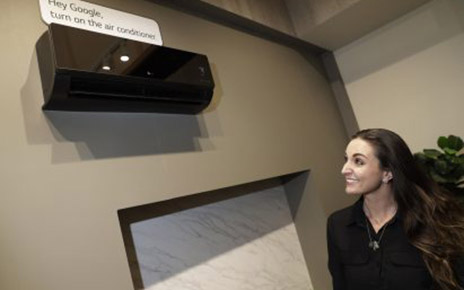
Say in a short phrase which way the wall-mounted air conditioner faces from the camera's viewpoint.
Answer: facing the viewer and to the right of the viewer

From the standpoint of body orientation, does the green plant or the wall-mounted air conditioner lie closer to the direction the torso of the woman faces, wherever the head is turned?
the wall-mounted air conditioner

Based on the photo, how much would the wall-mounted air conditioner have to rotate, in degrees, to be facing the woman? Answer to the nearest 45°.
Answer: approximately 45° to its left

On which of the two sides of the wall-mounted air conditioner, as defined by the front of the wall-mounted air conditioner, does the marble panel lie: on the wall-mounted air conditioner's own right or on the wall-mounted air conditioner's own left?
on the wall-mounted air conditioner's own left

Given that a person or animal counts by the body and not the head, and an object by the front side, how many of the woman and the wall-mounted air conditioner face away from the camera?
0

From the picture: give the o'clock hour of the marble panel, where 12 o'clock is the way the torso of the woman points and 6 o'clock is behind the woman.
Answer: The marble panel is roughly at 2 o'clock from the woman.

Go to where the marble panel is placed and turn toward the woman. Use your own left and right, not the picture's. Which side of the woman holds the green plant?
left

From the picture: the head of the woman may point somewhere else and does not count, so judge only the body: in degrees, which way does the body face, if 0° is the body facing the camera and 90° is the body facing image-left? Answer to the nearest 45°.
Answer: approximately 45°

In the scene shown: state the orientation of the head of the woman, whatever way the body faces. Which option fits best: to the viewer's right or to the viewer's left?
to the viewer's left

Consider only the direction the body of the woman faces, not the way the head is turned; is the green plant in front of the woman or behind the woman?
behind
